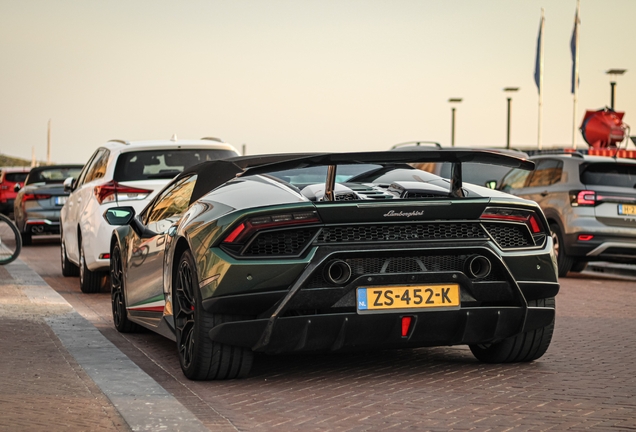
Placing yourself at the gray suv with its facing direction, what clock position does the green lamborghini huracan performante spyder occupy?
The green lamborghini huracan performante spyder is roughly at 8 o'clock from the gray suv.

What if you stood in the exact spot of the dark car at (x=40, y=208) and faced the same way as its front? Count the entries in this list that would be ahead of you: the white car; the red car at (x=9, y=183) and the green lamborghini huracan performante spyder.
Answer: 1

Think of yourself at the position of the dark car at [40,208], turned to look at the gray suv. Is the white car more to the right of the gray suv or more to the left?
right

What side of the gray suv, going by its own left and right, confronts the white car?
left

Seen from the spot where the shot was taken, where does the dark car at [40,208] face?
facing away from the viewer

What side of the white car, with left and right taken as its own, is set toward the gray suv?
right

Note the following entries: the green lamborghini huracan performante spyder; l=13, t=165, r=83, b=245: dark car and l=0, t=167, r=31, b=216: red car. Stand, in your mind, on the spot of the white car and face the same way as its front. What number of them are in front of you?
2

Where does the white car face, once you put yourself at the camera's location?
facing away from the viewer

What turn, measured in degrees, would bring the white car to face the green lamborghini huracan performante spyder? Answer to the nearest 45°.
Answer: approximately 180°

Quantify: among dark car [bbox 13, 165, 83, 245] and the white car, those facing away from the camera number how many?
2

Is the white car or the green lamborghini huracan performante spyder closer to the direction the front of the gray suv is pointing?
the white car

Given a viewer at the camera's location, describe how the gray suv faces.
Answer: facing away from the viewer and to the left of the viewer

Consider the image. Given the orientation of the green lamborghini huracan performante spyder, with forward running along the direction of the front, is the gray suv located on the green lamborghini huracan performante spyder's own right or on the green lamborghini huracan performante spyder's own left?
on the green lamborghini huracan performante spyder's own right
